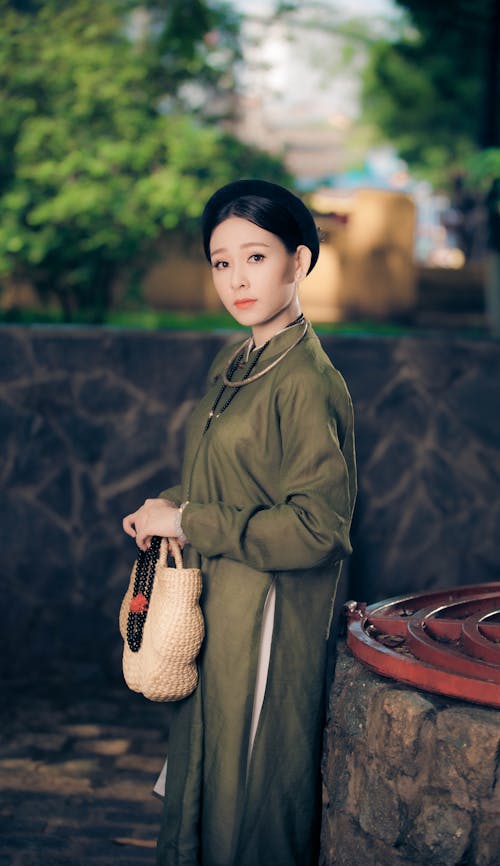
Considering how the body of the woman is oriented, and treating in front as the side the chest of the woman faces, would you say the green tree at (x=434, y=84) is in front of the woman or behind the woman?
behind

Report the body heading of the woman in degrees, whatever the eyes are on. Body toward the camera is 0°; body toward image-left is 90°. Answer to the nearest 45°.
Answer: approximately 45°

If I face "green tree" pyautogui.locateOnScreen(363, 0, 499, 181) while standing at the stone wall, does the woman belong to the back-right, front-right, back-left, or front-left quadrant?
back-right

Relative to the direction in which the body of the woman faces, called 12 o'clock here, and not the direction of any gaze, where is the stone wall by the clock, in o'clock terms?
The stone wall is roughly at 4 o'clock from the woman.
